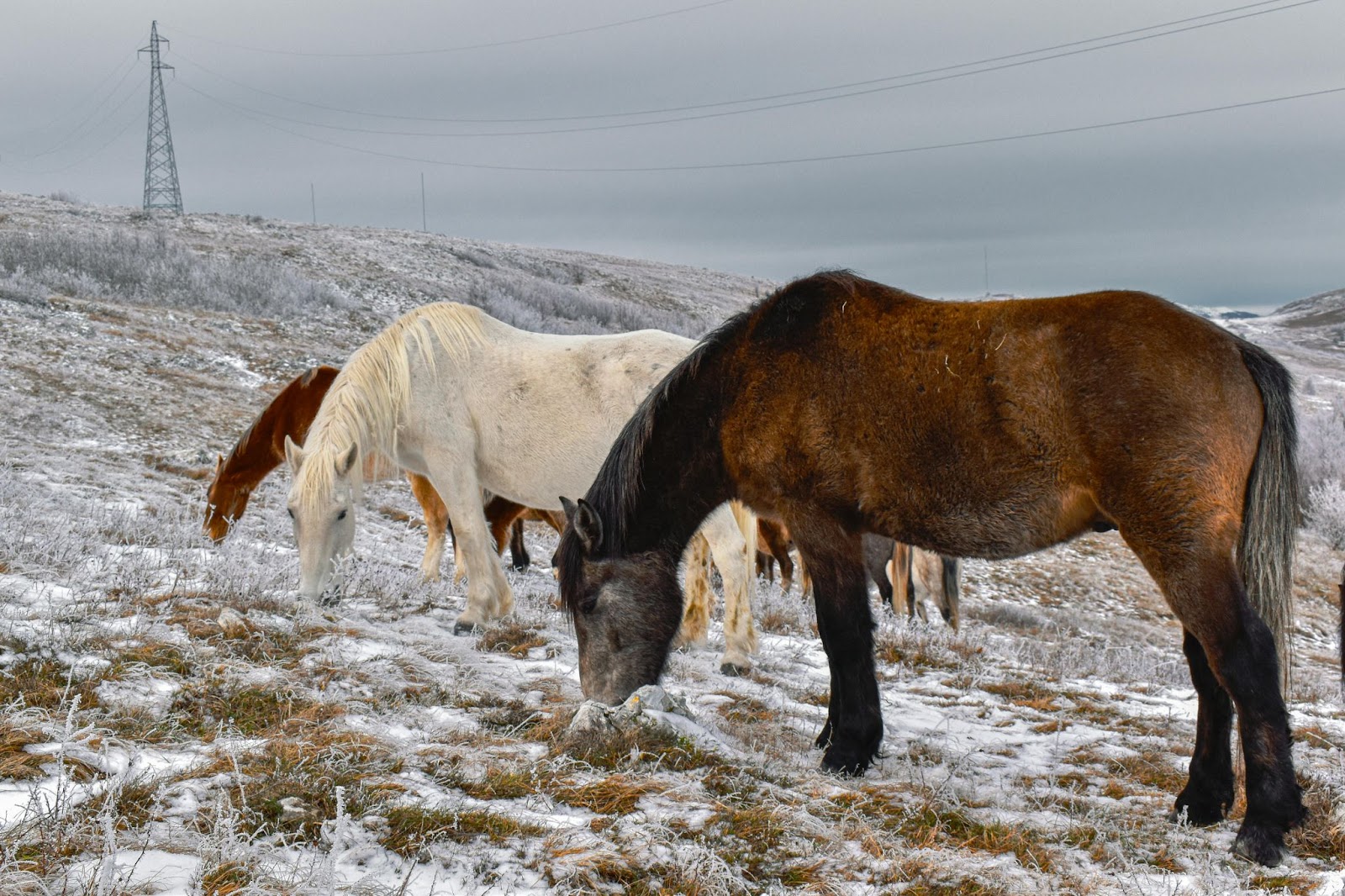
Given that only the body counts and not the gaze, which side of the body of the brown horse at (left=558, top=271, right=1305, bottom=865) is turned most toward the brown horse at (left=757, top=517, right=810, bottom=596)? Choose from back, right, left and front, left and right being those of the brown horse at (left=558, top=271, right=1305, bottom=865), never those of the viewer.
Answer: right

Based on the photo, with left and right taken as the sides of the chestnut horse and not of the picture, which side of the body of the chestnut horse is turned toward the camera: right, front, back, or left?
left

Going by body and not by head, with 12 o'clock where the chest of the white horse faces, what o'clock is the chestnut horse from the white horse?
The chestnut horse is roughly at 2 o'clock from the white horse.

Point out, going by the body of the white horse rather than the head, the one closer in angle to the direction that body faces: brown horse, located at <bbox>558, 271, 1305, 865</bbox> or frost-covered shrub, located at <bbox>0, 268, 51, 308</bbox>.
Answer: the frost-covered shrub

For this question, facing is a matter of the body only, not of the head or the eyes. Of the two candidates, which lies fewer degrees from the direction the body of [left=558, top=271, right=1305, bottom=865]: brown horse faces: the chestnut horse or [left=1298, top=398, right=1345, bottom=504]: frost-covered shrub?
the chestnut horse

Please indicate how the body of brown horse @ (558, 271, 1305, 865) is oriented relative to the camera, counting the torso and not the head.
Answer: to the viewer's left

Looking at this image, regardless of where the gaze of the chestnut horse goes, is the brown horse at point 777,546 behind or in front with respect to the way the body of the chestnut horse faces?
behind

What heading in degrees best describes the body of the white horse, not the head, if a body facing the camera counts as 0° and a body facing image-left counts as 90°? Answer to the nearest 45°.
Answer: approximately 90°

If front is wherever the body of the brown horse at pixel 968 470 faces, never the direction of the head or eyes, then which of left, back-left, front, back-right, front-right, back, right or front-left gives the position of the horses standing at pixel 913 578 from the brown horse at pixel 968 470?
right

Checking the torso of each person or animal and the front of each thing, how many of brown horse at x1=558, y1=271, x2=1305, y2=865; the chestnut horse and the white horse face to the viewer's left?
3
